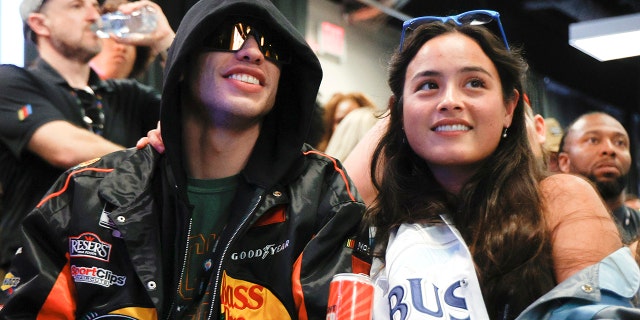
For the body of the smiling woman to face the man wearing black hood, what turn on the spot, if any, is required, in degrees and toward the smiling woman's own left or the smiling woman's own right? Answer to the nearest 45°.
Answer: approximately 45° to the smiling woman's own right

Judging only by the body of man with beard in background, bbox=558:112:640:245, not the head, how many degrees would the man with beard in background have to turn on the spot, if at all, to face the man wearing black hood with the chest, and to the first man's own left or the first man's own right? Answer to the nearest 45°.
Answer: approximately 45° to the first man's own right

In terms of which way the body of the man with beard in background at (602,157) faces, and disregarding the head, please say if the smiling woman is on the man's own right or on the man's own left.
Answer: on the man's own right

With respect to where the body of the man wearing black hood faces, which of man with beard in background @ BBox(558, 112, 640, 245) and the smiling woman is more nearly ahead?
the smiling woman

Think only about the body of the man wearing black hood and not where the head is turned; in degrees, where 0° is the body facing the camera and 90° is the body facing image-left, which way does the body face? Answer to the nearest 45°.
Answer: approximately 0°

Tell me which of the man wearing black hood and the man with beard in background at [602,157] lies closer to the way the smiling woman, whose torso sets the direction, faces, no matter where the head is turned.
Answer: the man wearing black hood

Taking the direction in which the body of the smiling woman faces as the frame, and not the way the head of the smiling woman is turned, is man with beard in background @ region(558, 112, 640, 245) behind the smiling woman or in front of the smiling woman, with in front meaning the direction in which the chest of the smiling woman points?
behind

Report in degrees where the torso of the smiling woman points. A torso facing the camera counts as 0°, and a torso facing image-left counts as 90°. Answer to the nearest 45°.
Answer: approximately 45°
